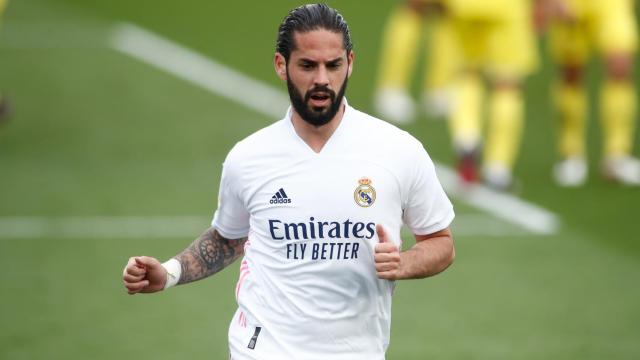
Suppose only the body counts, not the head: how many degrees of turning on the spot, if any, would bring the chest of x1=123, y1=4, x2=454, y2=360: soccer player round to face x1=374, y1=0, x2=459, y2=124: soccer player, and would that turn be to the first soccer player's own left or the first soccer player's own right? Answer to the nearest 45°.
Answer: approximately 180°

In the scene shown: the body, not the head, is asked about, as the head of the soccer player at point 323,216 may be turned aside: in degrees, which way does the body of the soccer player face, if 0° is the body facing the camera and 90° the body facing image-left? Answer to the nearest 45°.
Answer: approximately 0°

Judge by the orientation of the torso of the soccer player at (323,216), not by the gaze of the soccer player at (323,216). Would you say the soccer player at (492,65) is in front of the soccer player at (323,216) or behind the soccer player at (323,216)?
behind

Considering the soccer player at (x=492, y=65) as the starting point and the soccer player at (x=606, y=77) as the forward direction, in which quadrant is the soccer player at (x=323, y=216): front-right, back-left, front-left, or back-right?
back-right
